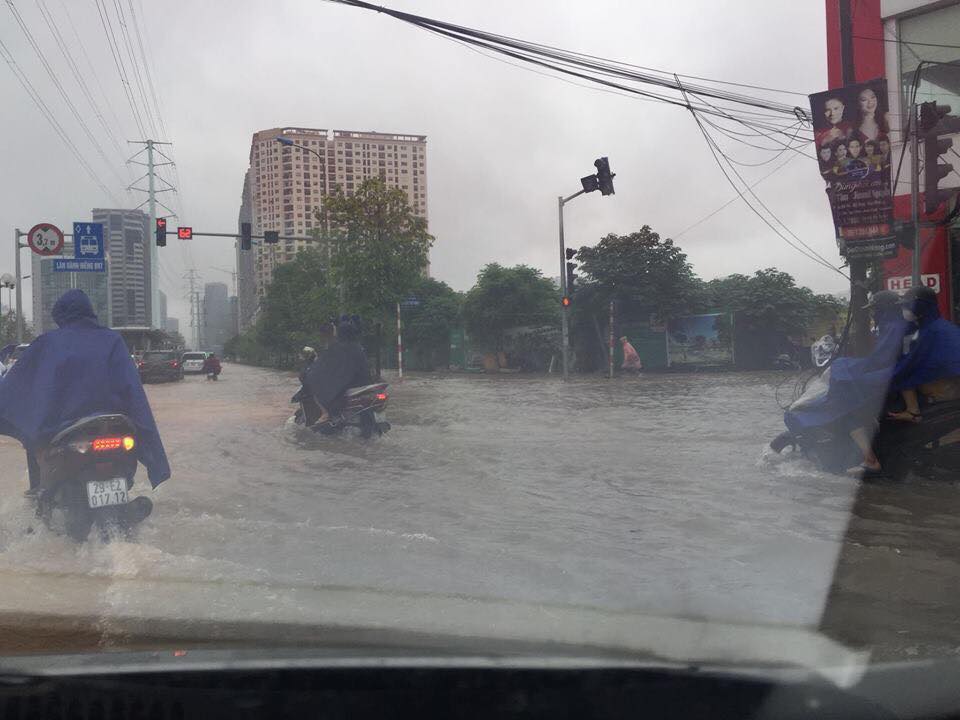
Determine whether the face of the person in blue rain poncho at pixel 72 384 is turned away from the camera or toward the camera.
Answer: away from the camera

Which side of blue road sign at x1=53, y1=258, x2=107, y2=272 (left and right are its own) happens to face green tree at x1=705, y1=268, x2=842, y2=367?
left

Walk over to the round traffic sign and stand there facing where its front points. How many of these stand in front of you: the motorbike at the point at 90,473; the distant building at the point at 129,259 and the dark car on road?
1

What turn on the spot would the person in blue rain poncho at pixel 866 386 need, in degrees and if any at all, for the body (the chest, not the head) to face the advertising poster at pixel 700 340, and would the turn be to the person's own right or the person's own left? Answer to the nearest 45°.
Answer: approximately 90° to the person's own right

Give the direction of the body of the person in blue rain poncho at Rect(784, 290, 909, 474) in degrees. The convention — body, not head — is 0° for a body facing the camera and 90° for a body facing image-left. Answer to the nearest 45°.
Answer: approximately 90°

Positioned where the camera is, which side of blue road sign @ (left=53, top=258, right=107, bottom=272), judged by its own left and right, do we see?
front

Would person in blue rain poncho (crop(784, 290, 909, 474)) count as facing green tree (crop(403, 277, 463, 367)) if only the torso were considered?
no

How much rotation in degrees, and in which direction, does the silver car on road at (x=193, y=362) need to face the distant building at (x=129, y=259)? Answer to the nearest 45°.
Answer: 0° — it already faces it

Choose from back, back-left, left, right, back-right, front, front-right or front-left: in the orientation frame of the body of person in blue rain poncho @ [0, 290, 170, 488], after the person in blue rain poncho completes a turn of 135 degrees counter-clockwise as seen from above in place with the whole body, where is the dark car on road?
back-right

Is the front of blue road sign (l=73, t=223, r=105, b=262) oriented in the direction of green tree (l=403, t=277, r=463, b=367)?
no

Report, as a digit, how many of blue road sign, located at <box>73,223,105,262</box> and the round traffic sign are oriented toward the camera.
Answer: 2

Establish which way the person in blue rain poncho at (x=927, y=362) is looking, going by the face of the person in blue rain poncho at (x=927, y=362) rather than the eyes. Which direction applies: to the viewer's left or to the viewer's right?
to the viewer's left
